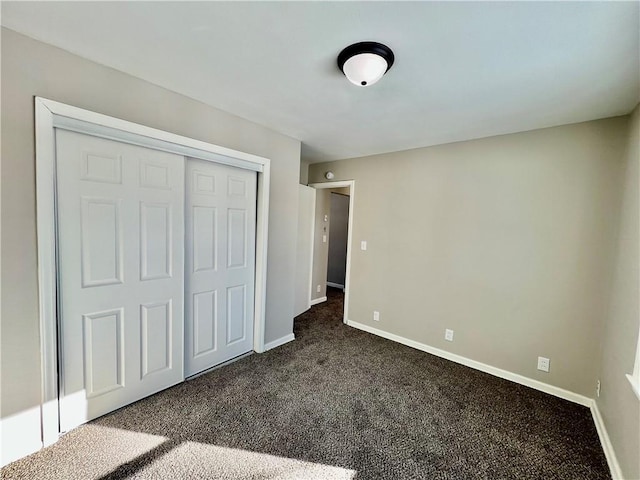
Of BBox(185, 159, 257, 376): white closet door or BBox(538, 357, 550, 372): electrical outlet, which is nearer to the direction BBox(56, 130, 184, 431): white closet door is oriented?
the electrical outlet

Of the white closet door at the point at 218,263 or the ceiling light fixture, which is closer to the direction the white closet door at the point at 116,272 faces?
the ceiling light fixture

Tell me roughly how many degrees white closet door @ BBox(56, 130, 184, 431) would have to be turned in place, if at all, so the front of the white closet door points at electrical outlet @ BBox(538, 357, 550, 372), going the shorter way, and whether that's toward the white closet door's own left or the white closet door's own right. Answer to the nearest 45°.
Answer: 0° — it already faces it

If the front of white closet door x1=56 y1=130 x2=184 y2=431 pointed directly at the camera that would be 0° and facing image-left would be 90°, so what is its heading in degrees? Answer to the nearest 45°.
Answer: approximately 315°

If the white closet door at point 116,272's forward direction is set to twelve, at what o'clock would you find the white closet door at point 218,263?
the white closet door at point 218,263 is roughly at 10 o'clock from the white closet door at point 116,272.

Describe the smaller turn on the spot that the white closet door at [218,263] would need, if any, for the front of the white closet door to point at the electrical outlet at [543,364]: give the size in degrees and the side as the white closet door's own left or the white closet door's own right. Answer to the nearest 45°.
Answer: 0° — it already faces it

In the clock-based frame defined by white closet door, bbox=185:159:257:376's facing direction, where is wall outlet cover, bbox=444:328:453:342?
The wall outlet cover is roughly at 11 o'clock from the white closet door.

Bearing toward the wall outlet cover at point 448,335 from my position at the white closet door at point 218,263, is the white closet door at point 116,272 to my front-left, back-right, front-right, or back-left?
back-right

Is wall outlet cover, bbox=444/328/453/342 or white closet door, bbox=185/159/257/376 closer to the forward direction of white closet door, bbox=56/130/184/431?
the wall outlet cover
